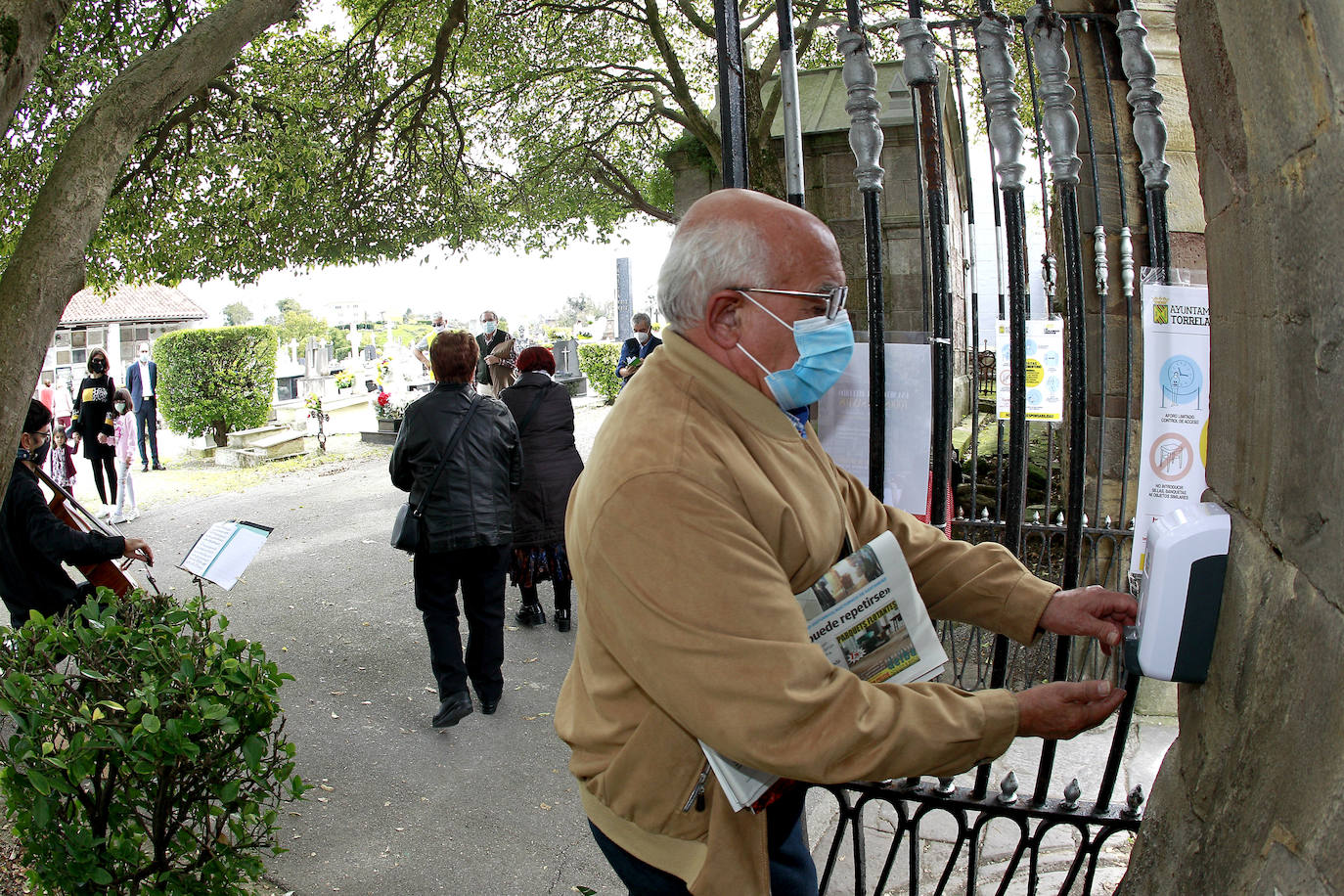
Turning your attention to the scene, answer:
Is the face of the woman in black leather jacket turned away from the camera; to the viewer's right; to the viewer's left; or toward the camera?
away from the camera

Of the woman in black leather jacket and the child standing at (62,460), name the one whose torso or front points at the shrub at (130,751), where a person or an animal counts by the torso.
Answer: the child standing

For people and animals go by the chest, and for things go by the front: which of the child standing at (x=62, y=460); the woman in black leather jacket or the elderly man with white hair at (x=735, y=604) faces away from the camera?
the woman in black leather jacket

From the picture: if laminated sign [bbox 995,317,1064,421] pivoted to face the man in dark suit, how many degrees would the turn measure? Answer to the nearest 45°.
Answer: approximately 135° to its right

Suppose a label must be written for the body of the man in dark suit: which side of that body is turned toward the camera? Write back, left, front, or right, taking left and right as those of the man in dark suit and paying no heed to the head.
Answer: front

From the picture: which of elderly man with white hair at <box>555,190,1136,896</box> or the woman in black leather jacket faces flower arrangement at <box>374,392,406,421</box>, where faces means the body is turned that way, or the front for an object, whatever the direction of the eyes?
the woman in black leather jacket

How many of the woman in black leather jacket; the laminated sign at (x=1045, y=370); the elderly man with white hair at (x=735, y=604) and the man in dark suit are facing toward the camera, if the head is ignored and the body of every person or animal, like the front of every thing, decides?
2

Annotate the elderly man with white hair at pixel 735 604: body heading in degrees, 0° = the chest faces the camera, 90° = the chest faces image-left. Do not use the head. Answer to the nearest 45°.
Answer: approximately 270°

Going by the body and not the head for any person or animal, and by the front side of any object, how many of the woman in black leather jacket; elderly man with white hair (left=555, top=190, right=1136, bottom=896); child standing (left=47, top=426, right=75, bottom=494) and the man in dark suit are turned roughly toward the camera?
2

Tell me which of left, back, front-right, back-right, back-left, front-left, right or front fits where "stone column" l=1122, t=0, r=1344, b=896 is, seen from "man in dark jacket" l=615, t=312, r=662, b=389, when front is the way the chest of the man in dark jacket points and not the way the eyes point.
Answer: front-left

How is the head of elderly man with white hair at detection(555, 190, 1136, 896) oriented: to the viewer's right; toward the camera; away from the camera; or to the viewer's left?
to the viewer's right

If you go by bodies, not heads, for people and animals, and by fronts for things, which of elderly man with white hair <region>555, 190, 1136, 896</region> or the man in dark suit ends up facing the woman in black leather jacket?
the man in dark suit

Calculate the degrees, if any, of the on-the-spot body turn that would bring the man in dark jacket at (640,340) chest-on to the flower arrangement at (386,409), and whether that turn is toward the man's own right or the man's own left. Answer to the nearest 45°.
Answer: approximately 90° to the man's own right

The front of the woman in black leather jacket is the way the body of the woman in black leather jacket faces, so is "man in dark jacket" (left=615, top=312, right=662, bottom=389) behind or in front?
in front

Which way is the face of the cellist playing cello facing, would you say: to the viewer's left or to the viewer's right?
to the viewer's right

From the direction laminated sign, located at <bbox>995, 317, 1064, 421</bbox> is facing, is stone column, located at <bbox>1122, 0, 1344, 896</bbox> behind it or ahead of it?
ahead

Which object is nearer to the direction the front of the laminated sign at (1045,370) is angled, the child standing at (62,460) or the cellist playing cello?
the cellist playing cello

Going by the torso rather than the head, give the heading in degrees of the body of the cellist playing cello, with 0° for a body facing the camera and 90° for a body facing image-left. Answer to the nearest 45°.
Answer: approximately 270°
